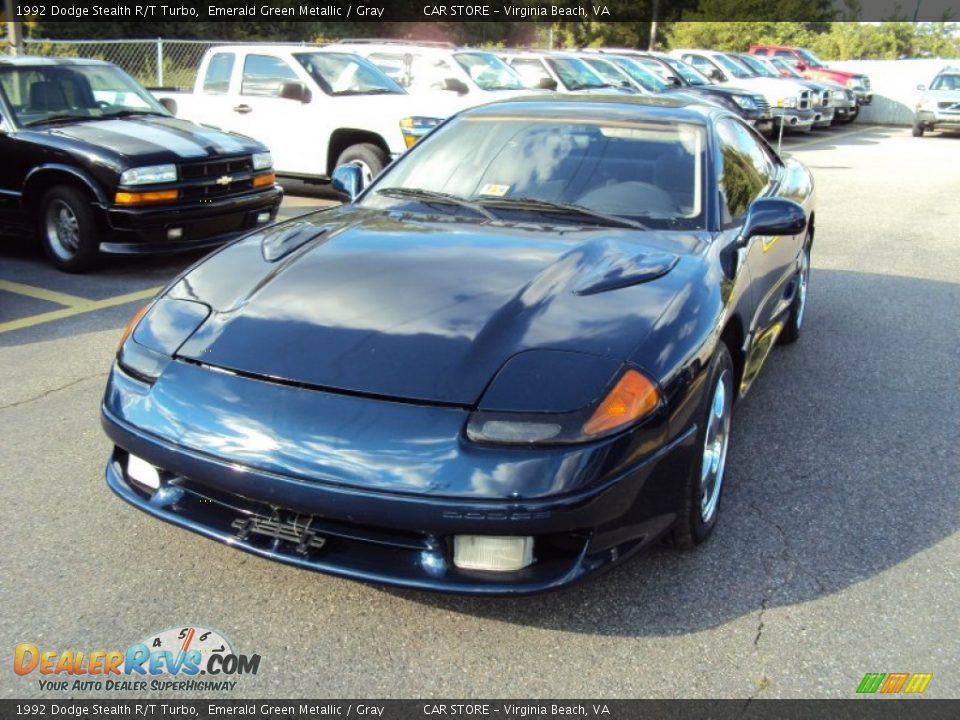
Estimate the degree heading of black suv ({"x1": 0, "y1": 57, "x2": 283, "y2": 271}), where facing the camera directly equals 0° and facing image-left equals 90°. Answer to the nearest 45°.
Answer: approximately 315°

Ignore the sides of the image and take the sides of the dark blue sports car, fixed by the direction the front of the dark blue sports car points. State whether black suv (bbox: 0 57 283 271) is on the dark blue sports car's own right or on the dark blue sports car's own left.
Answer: on the dark blue sports car's own right

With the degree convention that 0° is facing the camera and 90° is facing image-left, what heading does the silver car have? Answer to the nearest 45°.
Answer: approximately 0°

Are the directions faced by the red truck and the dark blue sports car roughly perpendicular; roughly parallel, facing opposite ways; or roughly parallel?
roughly perpendicular

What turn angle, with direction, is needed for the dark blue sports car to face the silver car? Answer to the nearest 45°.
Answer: approximately 180°
